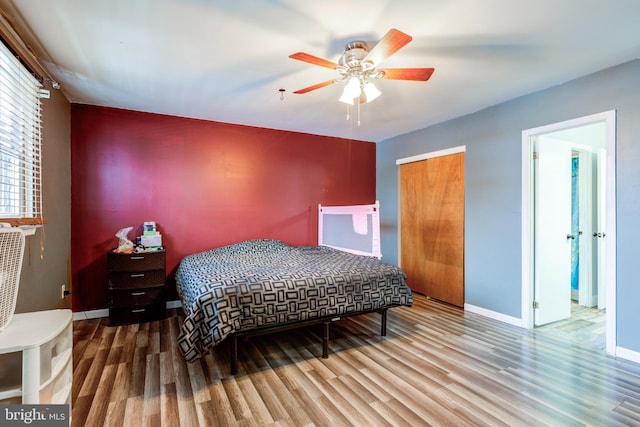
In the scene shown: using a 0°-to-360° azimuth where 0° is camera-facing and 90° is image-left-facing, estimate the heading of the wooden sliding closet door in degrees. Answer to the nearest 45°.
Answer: approximately 45°

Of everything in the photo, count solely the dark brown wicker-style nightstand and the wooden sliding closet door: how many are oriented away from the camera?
0

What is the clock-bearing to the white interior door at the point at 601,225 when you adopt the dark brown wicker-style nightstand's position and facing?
The white interior door is roughly at 10 o'clock from the dark brown wicker-style nightstand.

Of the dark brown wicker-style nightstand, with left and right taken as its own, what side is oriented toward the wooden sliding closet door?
left

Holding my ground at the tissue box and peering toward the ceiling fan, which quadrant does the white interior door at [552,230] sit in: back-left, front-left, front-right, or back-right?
front-left

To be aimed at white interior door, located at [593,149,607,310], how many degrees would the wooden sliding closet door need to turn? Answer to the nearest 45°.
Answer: approximately 135° to its left

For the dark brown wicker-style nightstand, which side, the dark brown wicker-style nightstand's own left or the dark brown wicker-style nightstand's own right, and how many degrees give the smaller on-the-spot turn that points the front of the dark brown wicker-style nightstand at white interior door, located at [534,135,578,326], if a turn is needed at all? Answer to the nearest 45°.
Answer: approximately 45° to the dark brown wicker-style nightstand's own left

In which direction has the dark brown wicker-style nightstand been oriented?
toward the camera

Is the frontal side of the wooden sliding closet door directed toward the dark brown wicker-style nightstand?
yes

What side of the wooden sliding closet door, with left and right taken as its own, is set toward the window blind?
front

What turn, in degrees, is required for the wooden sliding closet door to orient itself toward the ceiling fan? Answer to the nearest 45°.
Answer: approximately 45° to its left

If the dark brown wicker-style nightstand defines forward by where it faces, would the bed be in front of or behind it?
in front

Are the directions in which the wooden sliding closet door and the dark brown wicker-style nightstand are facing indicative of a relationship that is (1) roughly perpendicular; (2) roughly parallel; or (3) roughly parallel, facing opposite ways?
roughly perpendicular

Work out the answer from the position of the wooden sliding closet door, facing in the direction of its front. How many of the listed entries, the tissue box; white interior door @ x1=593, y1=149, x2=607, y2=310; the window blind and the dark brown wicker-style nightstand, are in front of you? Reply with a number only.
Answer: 3

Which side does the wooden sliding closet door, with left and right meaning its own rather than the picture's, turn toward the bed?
front
